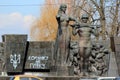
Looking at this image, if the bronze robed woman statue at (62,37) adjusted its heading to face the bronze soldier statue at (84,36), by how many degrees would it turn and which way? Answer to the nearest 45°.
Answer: approximately 45° to its left

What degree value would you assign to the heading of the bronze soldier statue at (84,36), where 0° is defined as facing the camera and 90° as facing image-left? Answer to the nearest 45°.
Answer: approximately 0°

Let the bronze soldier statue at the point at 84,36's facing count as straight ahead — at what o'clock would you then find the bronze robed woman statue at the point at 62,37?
the bronze robed woman statue at the point at 62,37 is roughly at 3 o'clock from the bronze soldier statue at the point at 84,36.

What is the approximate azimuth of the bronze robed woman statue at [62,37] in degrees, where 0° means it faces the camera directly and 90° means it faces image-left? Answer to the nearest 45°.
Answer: approximately 315°
